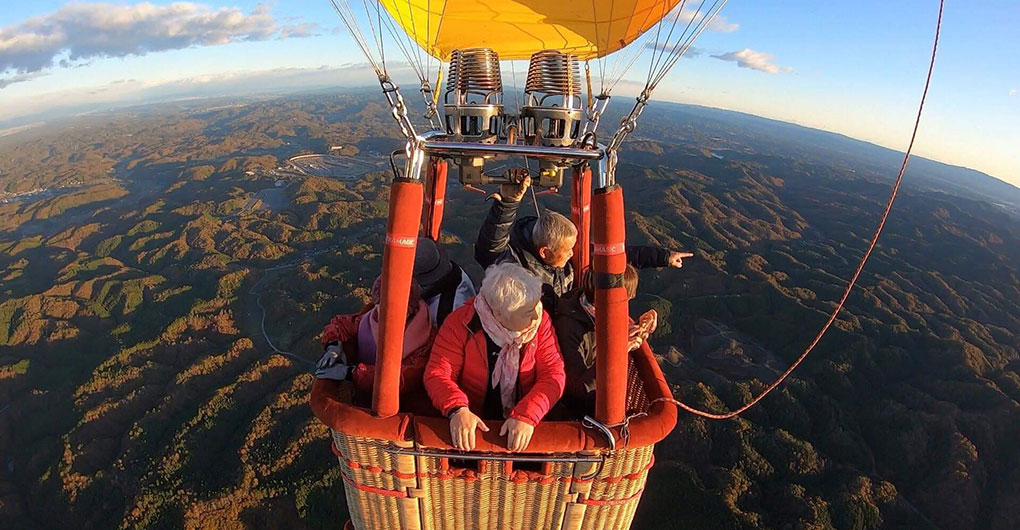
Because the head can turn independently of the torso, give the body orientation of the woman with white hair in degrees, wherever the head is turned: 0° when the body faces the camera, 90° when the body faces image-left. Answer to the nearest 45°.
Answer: approximately 0°

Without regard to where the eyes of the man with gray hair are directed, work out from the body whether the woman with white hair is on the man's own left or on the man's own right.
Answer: on the man's own right

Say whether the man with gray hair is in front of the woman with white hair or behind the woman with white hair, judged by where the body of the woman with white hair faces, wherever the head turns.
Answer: behind
